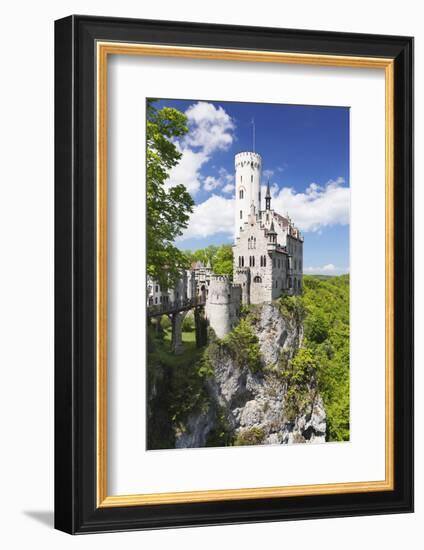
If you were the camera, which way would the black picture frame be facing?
facing the viewer and to the right of the viewer
